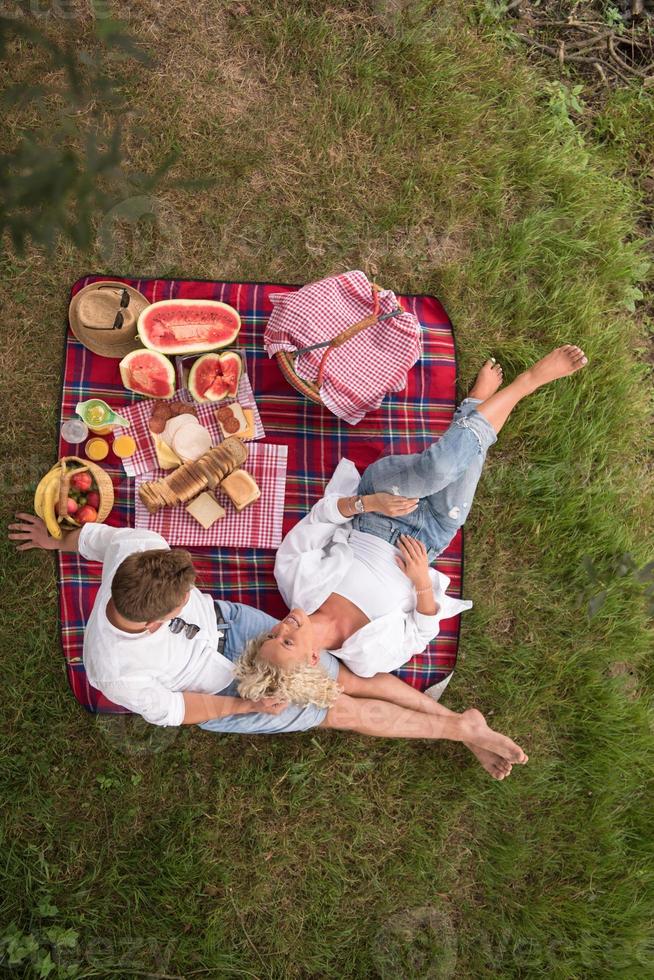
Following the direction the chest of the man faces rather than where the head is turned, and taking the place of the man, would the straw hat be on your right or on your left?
on your left

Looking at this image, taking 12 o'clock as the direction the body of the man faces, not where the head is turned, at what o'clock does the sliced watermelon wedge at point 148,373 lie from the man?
The sliced watermelon wedge is roughly at 8 o'clock from the man.

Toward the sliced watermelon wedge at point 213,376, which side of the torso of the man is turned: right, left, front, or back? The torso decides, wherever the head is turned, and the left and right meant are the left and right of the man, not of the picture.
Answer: left

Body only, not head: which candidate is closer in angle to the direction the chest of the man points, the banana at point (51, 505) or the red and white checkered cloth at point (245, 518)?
the red and white checkered cloth

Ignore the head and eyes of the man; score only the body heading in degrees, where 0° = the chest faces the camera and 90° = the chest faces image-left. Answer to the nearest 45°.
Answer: approximately 270°

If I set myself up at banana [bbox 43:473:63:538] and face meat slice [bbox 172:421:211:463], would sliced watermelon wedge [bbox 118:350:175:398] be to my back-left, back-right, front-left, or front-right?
front-left

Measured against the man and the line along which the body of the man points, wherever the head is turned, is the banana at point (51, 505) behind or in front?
behind

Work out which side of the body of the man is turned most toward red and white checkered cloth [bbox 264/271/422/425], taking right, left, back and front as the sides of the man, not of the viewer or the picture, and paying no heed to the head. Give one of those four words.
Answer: left

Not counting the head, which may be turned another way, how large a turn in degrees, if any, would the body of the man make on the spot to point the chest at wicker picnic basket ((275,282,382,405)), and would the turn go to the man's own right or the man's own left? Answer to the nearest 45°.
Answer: approximately 90° to the man's own left

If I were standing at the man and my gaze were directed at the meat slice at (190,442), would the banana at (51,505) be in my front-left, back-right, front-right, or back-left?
front-left

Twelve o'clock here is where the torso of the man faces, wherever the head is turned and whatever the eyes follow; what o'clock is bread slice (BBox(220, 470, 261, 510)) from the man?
The bread slice is roughly at 9 o'clock from the man.
